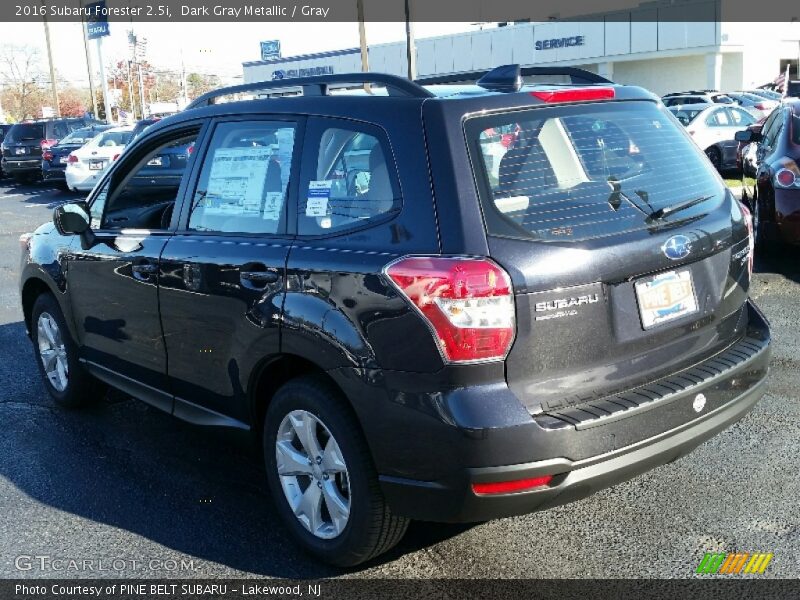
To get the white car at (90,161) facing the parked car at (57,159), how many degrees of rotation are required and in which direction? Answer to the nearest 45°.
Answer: approximately 45° to its left

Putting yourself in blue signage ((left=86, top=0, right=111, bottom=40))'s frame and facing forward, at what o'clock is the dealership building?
The dealership building is roughly at 9 o'clock from the blue signage.

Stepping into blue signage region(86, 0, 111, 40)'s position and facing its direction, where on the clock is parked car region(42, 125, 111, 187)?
The parked car is roughly at 12 o'clock from the blue signage.

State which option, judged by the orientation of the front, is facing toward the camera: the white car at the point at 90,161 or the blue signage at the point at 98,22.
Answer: the blue signage

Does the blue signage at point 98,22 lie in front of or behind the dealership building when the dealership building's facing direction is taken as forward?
in front

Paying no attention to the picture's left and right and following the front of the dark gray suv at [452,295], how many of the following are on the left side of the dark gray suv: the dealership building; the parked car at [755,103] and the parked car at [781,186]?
0

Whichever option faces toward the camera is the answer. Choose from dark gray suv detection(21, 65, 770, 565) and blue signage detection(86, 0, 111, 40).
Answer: the blue signage

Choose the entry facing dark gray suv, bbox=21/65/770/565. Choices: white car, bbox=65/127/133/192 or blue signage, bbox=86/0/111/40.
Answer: the blue signage

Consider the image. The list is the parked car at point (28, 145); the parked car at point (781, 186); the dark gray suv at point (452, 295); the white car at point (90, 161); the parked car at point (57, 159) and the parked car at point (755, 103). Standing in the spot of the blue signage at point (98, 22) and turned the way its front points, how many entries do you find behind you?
0

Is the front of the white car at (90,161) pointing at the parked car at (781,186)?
no

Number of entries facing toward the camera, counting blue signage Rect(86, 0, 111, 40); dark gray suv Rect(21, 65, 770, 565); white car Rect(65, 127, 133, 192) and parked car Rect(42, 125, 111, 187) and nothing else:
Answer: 1

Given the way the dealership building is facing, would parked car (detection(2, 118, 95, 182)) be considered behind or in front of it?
in front

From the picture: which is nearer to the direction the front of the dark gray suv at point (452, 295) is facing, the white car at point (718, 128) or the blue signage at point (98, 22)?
the blue signage

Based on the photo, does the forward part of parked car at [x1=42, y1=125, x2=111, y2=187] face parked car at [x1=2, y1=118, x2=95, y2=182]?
no

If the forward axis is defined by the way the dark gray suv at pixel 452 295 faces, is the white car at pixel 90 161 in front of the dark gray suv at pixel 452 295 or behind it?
in front

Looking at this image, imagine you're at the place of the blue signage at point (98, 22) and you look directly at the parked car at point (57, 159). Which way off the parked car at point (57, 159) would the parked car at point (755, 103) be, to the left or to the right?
left

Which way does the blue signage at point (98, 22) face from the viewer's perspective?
toward the camera

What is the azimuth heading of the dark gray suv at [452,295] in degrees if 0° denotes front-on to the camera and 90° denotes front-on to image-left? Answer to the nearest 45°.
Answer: approximately 135°

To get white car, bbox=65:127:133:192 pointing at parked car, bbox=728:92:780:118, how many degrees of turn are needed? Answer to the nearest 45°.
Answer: approximately 45° to its right

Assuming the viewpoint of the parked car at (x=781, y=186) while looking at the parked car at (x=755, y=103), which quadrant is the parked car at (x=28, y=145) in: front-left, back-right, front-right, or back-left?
front-left
